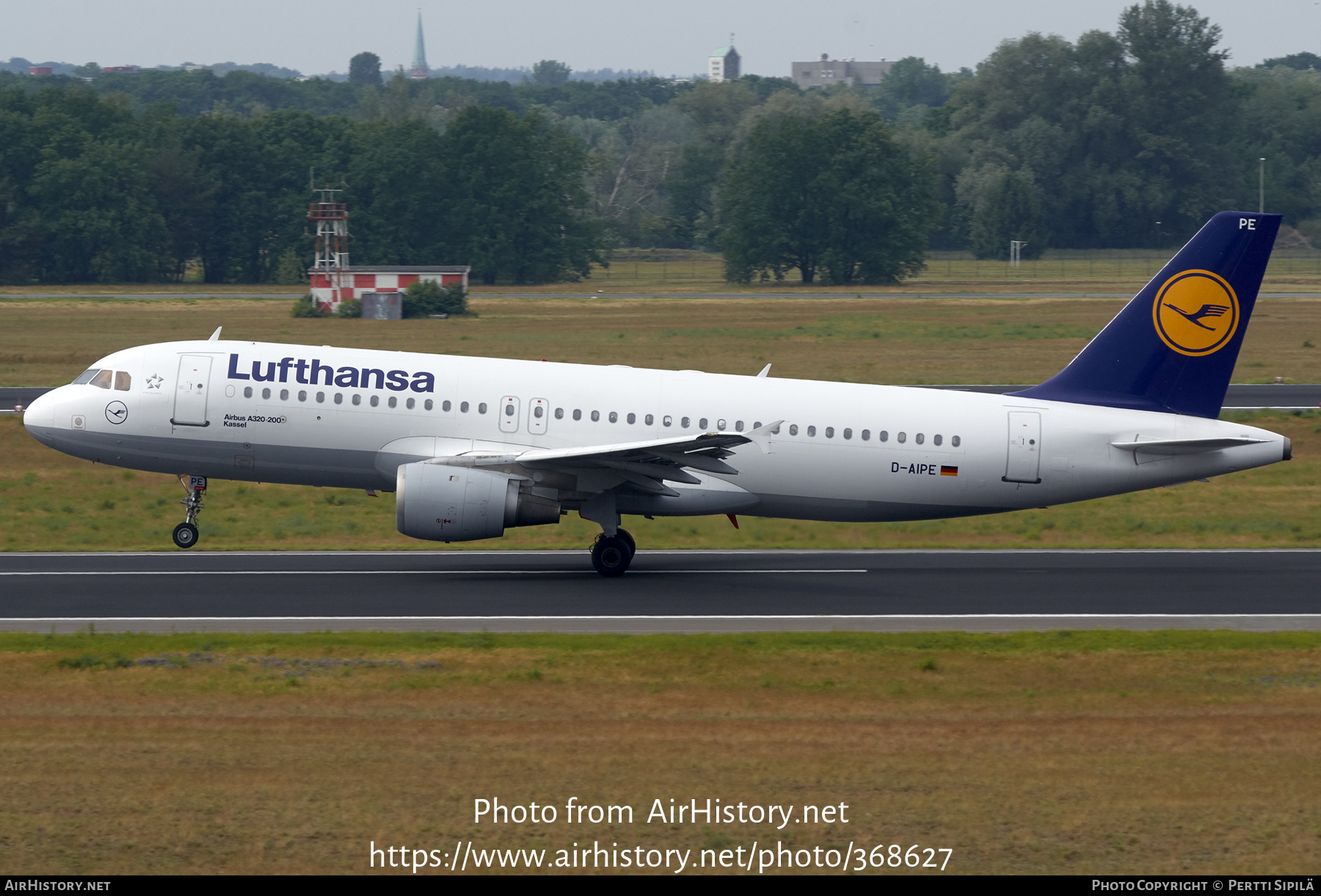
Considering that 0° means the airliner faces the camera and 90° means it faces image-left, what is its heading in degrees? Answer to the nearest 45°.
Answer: approximately 90°
